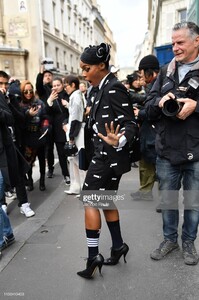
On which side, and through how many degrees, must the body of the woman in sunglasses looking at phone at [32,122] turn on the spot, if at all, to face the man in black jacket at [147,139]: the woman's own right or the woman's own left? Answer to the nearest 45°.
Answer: approximately 45° to the woman's own left

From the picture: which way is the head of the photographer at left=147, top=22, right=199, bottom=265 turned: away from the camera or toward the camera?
toward the camera

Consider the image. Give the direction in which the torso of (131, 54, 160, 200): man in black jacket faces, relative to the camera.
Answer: to the viewer's left

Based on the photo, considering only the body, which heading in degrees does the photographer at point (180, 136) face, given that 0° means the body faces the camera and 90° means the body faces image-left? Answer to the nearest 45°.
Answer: approximately 45°

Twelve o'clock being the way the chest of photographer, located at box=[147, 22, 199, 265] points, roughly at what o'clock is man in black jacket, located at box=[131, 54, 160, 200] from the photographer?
The man in black jacket is roughly at 4 o'clock from the photographer.

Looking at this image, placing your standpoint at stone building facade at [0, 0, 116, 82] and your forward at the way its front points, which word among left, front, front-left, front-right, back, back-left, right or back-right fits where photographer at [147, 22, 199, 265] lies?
front-right

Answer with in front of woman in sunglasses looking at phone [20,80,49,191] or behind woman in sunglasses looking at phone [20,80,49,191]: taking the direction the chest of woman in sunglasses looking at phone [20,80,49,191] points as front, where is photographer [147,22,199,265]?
in front

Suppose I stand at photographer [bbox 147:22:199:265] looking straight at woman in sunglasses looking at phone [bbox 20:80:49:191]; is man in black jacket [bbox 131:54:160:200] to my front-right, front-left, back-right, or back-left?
front-right

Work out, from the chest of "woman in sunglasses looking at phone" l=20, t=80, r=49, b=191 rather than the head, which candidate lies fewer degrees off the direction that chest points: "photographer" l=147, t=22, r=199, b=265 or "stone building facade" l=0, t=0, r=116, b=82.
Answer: the photographer

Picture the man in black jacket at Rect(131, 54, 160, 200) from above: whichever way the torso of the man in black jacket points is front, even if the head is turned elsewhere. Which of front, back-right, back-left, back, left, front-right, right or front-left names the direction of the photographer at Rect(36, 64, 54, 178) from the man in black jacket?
front-right

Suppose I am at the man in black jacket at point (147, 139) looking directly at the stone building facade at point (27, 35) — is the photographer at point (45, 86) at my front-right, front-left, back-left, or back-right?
front-left

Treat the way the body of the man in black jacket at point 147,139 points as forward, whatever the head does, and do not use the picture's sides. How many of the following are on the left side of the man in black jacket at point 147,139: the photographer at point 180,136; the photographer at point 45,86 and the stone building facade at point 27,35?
1

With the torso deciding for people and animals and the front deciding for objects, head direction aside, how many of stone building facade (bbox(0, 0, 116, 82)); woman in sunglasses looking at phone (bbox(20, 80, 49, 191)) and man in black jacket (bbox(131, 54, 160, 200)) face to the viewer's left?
1
